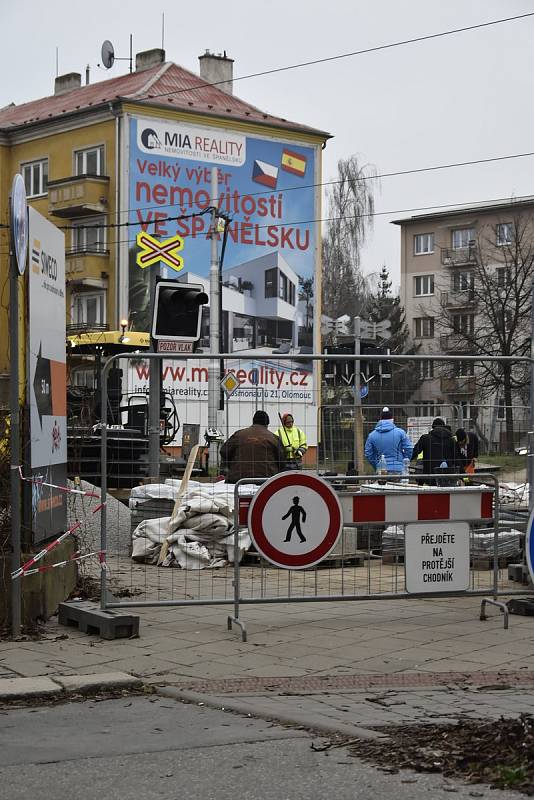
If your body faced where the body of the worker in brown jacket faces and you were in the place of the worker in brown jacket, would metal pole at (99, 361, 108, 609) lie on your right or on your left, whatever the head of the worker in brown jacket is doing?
on your left

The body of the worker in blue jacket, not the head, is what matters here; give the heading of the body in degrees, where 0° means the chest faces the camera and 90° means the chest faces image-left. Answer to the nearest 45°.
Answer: approximately 180°

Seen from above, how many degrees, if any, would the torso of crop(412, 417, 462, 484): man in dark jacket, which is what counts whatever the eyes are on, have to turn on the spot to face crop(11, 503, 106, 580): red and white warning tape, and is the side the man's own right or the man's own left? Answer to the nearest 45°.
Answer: approximately 135° to the man's own left

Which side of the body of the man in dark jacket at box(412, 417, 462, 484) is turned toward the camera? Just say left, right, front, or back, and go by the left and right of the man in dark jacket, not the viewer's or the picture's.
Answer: back

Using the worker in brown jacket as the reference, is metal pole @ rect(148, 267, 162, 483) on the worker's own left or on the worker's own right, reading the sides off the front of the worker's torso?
on the worker's own left

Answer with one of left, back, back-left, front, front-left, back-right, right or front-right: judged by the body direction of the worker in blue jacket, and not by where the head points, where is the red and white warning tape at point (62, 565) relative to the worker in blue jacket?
back-left

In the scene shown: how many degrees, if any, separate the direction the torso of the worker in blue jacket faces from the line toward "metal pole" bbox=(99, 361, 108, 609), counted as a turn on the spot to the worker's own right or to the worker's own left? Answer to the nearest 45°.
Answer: approximately 135° to the worker's own left

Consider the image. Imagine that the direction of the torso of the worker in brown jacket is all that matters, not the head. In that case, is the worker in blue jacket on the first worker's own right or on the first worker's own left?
on the first worker's own right

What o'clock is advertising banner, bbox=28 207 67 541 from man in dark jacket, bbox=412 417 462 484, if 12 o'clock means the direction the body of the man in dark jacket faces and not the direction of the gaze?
The advertising banner is roughly at 8 o'clock from the man in dark jacket.

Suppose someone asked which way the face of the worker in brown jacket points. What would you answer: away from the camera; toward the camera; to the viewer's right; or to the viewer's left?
away from the camera

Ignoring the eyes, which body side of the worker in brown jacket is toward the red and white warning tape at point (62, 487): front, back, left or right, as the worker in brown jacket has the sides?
left

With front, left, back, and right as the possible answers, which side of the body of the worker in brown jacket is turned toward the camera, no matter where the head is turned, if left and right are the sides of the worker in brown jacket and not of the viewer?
back

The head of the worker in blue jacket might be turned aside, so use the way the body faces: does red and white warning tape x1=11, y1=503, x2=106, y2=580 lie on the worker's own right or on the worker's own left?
on the worker's own left
